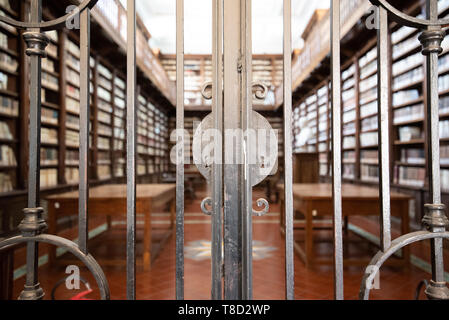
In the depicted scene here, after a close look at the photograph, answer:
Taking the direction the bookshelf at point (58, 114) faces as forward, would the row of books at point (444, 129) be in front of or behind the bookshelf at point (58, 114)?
in front

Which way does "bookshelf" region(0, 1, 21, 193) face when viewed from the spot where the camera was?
facing the viewer and to the right of the viewer

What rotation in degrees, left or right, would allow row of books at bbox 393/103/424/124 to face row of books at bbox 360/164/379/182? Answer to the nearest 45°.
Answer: approximately 90° to its right

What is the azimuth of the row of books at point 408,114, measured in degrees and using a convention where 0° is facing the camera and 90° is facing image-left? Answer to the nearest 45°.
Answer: approximately 45°

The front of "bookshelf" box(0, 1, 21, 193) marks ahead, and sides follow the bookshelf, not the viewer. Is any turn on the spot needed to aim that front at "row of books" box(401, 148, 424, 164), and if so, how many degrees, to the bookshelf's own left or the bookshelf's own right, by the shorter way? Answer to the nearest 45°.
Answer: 0° — it already faces it

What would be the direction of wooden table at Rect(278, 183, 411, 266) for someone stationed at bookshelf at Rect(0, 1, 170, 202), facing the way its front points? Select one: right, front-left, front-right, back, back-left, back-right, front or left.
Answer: front

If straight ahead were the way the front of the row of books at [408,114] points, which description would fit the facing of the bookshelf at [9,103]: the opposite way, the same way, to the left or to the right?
the opposite way

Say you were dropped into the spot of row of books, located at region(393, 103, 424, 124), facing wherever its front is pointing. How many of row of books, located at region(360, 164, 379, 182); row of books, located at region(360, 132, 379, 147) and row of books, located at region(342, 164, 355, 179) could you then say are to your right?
3

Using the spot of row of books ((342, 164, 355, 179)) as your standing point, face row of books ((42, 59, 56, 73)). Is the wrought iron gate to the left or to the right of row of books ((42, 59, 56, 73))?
left

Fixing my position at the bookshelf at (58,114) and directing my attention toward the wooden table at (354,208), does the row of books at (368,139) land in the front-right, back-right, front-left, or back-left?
front-left

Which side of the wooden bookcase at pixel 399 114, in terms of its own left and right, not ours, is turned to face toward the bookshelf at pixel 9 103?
front

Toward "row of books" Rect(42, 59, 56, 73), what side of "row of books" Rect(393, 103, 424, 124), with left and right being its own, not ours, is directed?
front

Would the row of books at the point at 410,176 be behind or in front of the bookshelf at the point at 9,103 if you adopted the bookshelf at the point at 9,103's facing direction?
in front

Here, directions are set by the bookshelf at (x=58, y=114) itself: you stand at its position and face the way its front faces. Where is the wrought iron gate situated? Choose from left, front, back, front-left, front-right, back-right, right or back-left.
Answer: front-right

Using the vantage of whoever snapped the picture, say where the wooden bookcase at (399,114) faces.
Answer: facing the viewer and to the left of the viewer

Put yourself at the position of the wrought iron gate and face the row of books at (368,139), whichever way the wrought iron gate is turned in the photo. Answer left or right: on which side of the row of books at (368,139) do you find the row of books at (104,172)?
left

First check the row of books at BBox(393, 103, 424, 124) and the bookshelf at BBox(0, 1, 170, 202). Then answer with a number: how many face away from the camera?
0

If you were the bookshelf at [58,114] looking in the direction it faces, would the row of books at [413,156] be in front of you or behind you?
in front
